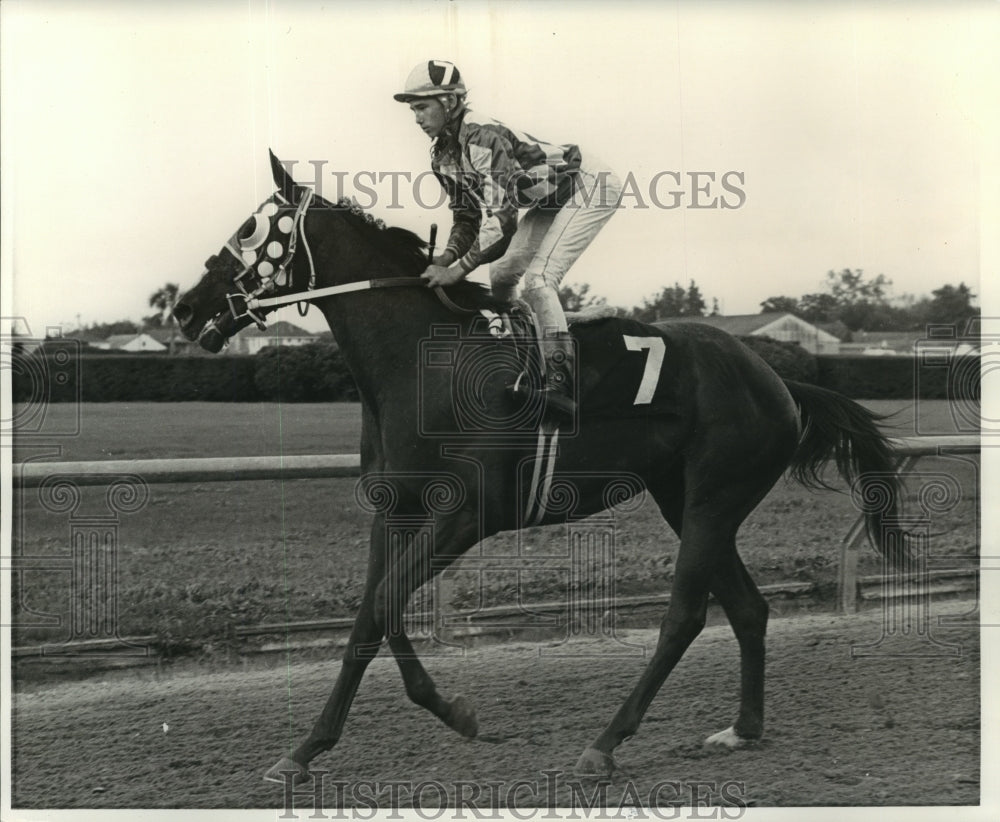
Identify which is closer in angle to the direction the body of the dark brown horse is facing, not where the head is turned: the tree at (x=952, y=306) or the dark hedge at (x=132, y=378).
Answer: the dark hedge

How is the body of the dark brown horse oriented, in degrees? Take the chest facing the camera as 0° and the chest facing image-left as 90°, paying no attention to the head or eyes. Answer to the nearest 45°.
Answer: approximately 90°

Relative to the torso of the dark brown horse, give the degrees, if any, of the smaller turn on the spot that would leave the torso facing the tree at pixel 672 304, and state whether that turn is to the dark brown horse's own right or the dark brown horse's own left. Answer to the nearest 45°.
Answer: approximately 135° to the dark brown horse's own right

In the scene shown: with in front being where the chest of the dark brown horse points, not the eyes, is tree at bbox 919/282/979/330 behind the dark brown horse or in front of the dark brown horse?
behind

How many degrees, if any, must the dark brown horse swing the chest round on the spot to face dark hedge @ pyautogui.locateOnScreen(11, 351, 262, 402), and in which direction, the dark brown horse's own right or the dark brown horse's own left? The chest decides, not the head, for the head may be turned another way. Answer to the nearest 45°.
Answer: approximately 45° to the dark brown horse's own right

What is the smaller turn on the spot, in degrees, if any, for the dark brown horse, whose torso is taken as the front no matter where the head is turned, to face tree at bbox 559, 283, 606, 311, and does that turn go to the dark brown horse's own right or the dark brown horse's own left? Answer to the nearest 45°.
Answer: approximately 135° to the dark brown horse's own right
